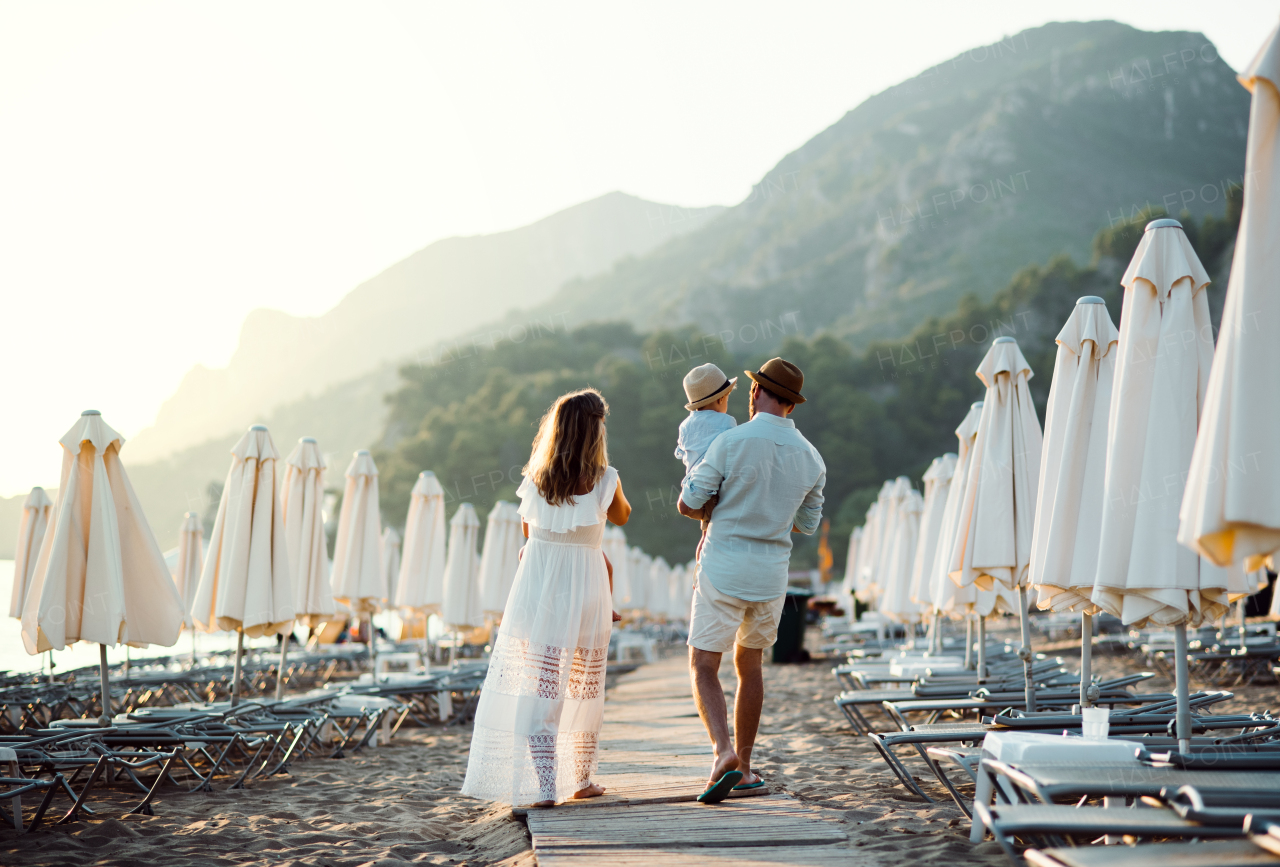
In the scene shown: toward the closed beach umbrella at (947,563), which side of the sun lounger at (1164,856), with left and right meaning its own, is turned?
right

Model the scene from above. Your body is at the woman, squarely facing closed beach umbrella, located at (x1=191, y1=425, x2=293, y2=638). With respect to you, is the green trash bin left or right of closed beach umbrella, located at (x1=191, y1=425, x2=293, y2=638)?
right

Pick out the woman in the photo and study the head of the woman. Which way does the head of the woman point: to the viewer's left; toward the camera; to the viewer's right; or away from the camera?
away from the camera

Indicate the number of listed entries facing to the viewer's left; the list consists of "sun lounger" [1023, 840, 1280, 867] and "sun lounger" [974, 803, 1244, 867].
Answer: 2

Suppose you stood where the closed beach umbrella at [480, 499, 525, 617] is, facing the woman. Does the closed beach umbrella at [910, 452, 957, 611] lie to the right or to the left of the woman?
left

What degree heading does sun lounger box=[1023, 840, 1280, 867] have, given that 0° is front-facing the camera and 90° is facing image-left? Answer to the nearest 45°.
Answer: approximately 90°

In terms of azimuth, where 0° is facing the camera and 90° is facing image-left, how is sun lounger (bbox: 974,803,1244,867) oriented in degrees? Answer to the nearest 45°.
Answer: approximately 90°
